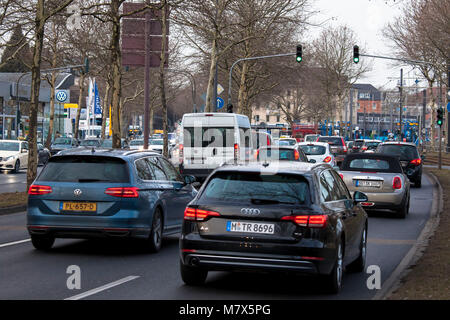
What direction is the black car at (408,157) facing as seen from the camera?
away from the camera

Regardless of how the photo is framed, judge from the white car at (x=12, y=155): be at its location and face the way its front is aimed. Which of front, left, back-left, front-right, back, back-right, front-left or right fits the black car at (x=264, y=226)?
front-left

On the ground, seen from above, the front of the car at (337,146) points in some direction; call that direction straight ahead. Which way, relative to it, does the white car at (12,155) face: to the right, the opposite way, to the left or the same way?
the opposite way

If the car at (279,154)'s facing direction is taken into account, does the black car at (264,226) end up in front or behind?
behind

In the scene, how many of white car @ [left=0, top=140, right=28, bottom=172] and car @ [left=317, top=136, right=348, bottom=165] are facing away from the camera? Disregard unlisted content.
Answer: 1

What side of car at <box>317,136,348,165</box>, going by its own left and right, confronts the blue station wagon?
back

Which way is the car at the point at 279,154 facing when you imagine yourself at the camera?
facing away from the viewer

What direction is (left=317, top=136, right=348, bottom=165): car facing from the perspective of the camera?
away from the camera

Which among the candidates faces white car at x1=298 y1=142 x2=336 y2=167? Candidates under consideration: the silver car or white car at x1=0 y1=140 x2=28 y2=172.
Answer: the silver car

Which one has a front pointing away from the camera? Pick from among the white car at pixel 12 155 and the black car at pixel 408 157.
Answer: the black car

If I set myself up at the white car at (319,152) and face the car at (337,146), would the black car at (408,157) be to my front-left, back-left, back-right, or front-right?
back-right

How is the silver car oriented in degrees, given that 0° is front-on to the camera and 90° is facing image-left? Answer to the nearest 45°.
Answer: approximately 180°

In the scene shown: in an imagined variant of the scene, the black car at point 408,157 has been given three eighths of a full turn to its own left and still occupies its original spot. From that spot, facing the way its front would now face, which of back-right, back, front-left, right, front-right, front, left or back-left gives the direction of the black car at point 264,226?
front-left

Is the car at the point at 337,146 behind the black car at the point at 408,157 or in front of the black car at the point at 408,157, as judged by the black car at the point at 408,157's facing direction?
in front

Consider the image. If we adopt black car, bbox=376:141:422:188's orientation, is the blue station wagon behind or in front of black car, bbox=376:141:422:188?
behind
